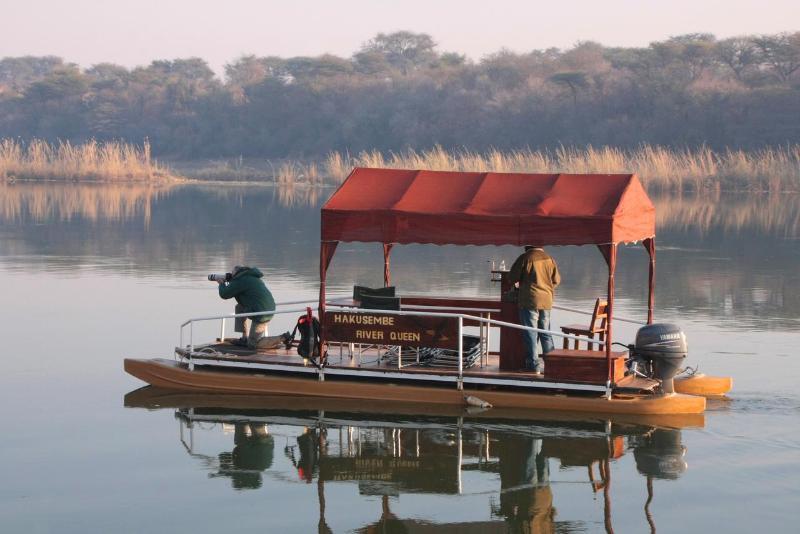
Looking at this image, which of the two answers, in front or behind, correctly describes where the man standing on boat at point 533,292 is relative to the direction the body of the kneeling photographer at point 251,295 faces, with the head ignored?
behind

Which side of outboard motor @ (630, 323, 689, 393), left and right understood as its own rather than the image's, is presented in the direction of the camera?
left

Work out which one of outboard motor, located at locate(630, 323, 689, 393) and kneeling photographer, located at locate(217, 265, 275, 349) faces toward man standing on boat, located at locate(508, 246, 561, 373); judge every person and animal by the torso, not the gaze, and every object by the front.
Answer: the outboard motor

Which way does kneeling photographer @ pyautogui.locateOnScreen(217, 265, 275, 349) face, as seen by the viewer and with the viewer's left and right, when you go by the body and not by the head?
facing to the left of the viewer

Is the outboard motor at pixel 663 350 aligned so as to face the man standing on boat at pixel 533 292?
yes

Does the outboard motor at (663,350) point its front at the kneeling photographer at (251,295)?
yes

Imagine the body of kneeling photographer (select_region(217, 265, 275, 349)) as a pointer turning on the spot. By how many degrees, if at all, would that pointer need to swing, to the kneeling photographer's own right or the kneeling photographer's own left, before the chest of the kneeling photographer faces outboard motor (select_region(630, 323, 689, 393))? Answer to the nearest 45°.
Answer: approximately 135° to the kneeling photographer's own left

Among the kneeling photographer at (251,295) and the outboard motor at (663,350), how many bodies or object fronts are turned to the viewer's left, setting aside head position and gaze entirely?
2
